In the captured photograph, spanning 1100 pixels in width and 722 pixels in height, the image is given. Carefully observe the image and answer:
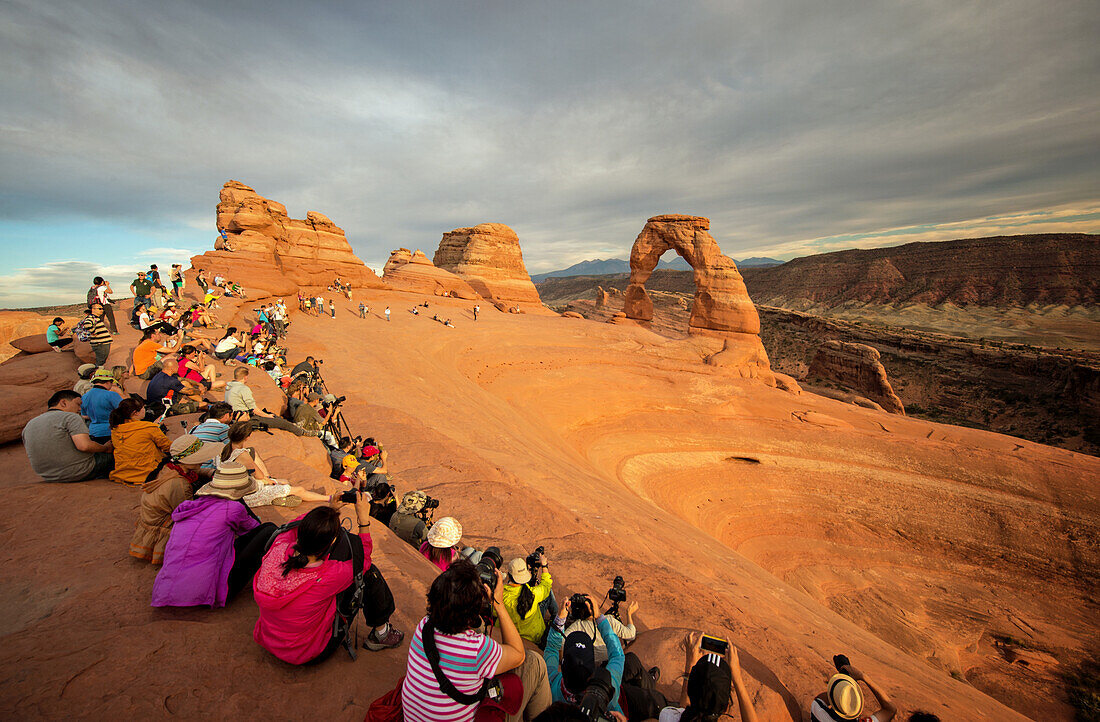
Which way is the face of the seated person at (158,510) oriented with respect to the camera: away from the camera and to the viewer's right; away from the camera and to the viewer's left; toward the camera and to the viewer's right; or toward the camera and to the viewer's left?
away from the camera and to the viewer's right

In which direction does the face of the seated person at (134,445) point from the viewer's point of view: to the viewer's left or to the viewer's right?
to the viewer's right

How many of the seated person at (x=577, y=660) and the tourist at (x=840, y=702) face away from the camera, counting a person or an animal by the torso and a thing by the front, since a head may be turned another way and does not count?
2

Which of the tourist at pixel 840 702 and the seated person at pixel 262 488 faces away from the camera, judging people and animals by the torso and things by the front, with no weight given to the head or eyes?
the tourist

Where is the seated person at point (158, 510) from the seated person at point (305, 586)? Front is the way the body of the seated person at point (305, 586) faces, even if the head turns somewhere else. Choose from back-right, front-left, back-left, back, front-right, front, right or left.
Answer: left

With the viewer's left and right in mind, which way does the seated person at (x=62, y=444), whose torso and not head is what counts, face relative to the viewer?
facing away from the viewer and to the right of the viewer

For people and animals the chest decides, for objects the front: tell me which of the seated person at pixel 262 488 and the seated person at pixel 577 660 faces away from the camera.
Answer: the seated person at pixel 577 660

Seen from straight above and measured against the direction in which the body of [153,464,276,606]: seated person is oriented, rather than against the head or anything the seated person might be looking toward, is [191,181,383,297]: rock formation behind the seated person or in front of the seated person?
in front

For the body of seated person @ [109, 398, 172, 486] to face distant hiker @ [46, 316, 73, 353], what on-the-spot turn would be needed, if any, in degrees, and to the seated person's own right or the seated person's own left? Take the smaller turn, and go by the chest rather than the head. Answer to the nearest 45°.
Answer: approximately 45° to the seated person's own left

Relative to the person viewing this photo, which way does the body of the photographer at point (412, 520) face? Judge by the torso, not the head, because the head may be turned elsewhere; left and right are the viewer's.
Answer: facing away from the viewer and to the right of the viewer

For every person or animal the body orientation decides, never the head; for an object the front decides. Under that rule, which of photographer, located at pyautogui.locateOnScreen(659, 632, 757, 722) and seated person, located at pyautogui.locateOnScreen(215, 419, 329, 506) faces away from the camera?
the photographer

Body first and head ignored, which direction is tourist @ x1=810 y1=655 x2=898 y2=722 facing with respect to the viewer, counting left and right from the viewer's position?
facing away from the viewer

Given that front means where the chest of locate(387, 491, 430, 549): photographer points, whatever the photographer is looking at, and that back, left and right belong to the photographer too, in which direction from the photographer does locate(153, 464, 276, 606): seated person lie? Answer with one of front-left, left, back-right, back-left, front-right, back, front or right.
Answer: back

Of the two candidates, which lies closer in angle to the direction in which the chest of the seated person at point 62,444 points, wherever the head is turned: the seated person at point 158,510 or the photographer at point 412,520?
the photographer

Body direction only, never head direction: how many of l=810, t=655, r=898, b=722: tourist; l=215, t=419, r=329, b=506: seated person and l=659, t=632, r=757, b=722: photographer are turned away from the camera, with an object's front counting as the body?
2

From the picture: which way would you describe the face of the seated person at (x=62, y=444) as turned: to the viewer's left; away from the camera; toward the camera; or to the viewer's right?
to the viewer's right
